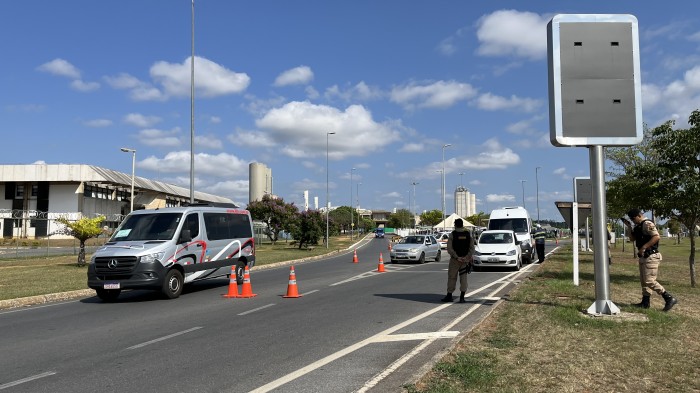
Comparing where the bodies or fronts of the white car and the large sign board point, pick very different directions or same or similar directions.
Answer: very different directions

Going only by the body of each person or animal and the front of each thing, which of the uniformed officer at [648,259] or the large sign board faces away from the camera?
the large sign board

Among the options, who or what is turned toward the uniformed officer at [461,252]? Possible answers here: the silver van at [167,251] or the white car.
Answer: the white car

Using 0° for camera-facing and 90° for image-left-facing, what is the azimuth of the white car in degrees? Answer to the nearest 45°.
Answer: approximately 0°

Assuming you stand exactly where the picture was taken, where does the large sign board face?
facing away from the viewer

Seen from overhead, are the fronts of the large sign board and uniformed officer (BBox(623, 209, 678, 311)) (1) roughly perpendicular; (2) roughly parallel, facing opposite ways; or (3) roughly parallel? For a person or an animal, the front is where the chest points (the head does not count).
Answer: roughly perpendicular

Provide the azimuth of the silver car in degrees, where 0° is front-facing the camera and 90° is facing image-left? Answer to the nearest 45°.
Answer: approximately 45°

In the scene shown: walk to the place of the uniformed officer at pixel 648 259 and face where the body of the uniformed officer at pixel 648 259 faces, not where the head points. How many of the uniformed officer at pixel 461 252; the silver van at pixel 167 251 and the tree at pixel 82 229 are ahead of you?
3

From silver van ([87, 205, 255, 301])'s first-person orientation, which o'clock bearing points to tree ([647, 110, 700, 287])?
The tree is roughly at 8 o'clock from the silver van.

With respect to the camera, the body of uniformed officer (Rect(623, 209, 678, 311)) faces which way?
to the viewer's left
